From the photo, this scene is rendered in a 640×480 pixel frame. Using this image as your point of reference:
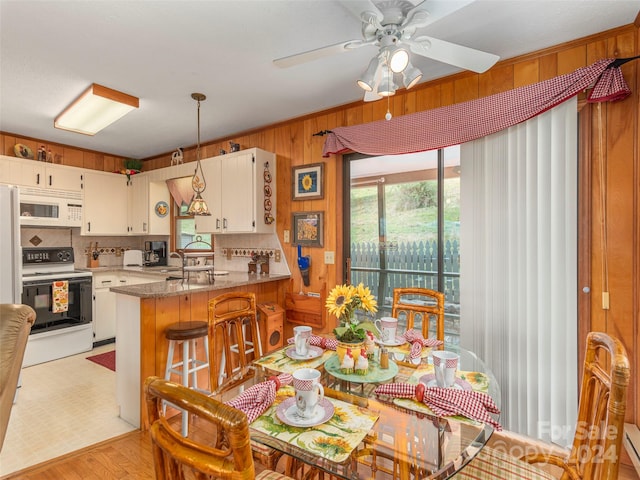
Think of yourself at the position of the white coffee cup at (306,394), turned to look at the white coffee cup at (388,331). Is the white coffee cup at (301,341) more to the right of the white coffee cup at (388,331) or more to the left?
left

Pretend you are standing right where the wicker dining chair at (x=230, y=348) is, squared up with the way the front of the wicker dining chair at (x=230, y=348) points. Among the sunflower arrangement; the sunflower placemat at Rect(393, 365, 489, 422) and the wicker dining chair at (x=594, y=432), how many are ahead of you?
3

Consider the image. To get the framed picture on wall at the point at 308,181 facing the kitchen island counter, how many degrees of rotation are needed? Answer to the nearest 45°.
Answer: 0° — it already faces it

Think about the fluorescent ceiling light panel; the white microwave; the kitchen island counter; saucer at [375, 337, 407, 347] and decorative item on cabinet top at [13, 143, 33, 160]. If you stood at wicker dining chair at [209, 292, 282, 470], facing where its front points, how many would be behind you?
4

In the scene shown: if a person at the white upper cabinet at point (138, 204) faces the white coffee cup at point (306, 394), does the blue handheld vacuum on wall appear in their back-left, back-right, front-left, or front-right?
front-left

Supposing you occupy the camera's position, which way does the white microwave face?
facing the viewer

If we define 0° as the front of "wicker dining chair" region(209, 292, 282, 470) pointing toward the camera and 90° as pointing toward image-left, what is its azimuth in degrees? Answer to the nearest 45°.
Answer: approximately 315°

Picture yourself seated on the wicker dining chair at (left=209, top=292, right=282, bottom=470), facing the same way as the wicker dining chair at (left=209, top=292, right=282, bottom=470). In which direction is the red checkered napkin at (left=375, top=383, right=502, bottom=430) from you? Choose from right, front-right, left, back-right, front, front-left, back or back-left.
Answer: front

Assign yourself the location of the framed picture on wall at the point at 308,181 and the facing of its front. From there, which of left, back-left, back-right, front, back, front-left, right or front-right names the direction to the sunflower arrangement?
front-left

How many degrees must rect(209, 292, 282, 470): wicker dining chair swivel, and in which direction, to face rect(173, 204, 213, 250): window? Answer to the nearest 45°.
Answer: approximately 135° to its left

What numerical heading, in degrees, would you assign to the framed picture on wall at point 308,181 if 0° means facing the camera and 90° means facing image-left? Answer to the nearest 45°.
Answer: approximately 45°

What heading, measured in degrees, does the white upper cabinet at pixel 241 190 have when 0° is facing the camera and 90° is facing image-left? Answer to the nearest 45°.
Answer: approximately 45°

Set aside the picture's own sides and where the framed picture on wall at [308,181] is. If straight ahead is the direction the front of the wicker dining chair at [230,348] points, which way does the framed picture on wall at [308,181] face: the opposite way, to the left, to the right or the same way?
to the right

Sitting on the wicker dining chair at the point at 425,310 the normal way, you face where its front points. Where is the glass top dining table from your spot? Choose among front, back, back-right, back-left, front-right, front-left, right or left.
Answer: front-left

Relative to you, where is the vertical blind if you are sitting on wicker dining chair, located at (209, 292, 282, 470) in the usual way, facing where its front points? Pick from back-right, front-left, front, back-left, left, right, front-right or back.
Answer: front-left
